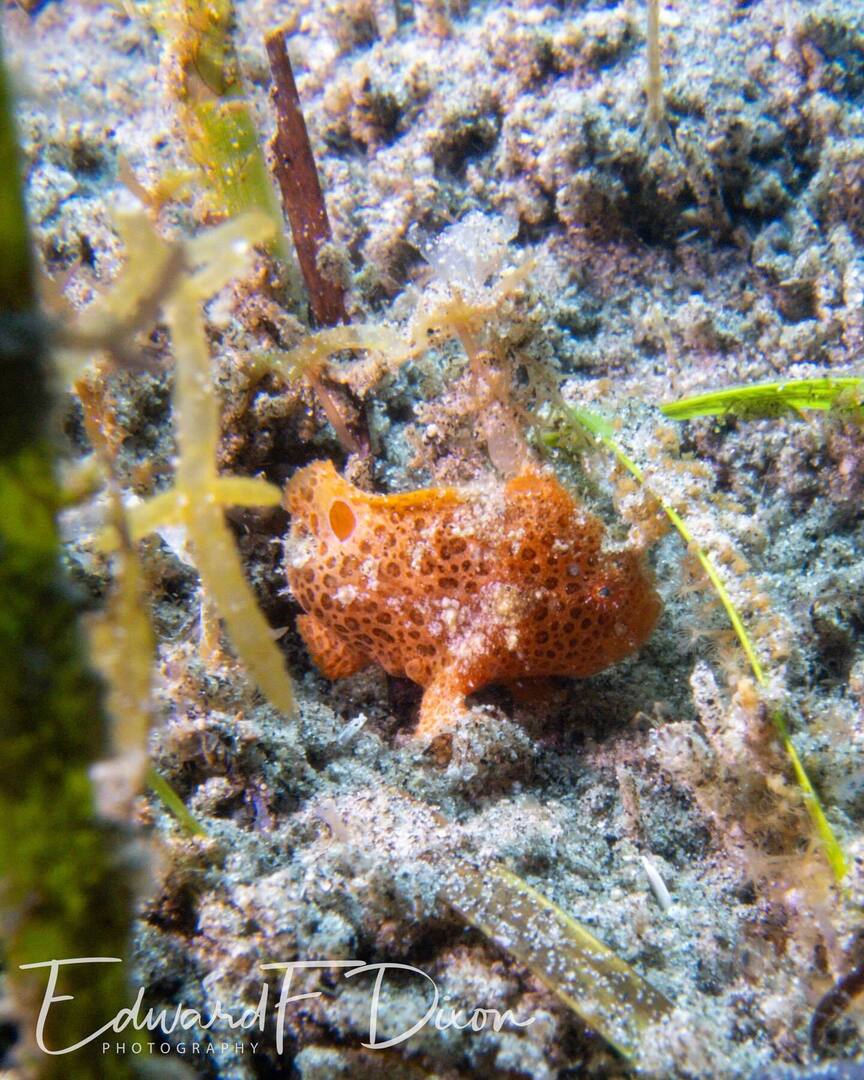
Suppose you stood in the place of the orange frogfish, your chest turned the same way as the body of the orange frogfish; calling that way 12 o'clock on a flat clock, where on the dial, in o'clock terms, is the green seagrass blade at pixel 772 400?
The green seagrass blade is roughly at 12 o'clock from the orange frogfish.

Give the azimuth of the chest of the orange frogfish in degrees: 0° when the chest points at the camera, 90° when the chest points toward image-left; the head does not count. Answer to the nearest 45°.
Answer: approximately 270°
